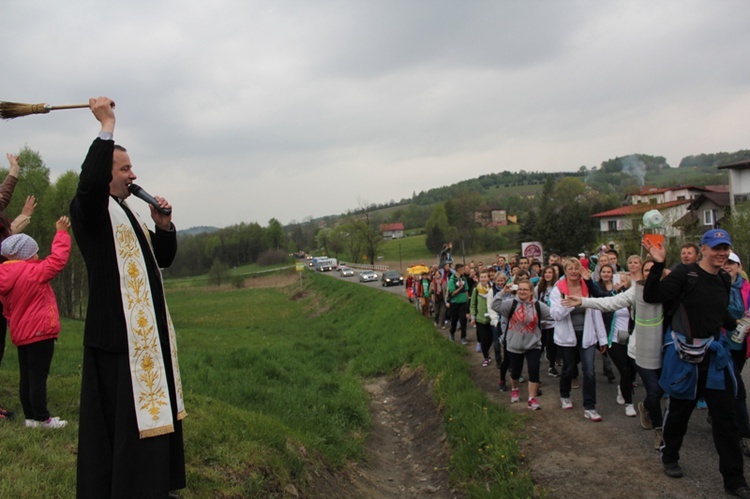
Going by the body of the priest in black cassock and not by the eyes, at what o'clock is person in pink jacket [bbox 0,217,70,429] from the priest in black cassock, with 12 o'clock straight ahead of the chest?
The person in pink jacket is roughly at 7 o'clock from the priest in black cassock.

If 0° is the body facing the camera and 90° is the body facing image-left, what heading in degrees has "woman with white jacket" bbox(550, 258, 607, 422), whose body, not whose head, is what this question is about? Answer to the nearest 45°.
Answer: approximately 0°

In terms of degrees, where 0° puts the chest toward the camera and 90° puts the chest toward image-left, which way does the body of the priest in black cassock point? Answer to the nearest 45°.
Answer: approximately 315°

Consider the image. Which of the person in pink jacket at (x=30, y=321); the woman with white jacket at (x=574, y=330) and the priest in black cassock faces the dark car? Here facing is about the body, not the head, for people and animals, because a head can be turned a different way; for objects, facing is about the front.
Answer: the person in pink jacket

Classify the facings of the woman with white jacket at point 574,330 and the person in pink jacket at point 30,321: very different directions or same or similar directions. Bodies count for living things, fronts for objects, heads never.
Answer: very different directions

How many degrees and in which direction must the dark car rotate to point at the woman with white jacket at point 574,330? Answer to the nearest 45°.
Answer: approximately 45° to its right

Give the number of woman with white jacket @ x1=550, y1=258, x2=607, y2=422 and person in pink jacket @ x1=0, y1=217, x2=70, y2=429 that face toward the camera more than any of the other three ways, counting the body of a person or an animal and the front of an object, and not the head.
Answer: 1

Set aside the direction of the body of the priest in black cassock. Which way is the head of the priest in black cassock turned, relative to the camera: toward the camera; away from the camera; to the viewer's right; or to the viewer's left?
to the viewer's right
